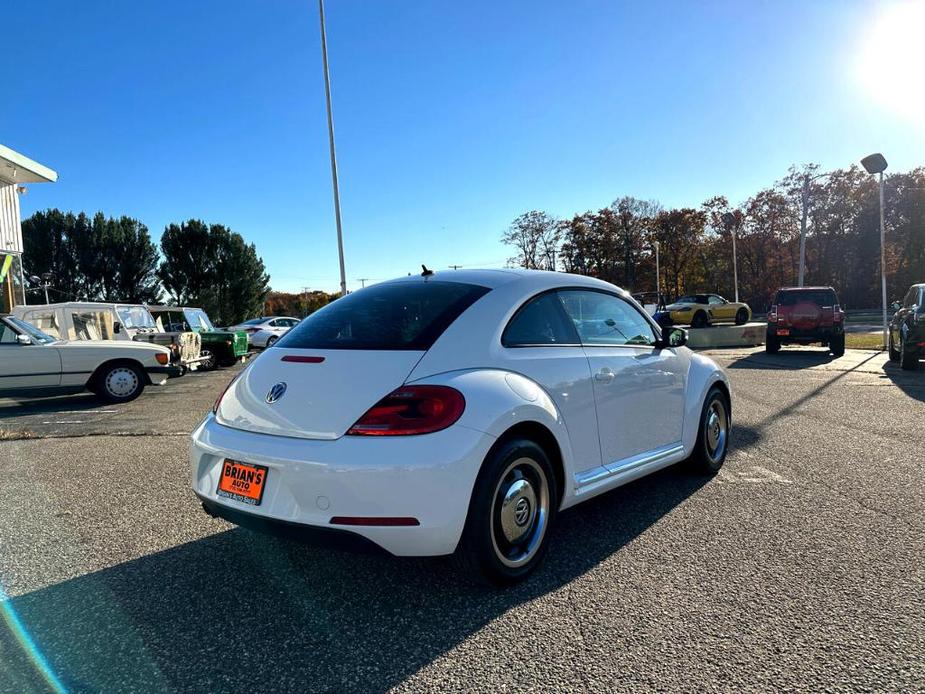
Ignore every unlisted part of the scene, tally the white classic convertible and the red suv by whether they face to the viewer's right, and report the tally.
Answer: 1

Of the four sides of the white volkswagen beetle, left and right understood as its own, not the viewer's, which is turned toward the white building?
left

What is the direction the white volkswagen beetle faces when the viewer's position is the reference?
facing away from the viewer and to the right of the viewer

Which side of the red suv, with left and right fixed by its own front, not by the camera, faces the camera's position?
back

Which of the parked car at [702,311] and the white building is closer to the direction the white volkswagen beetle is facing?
the parked car

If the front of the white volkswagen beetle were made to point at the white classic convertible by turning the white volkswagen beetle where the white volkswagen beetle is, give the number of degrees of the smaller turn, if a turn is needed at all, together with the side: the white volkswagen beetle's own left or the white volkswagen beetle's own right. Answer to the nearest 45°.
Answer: approximately 90° to the white volkswagen beetle's own left

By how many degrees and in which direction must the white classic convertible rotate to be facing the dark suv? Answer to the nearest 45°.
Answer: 0° — it already faces it

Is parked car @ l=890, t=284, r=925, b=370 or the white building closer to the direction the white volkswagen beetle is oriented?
the parked car

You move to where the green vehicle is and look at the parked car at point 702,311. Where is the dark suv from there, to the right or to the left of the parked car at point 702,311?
right

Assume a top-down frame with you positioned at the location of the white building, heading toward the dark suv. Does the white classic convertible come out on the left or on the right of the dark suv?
right

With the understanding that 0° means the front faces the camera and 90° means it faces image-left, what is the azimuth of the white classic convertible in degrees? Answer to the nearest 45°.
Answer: approximately 270°
